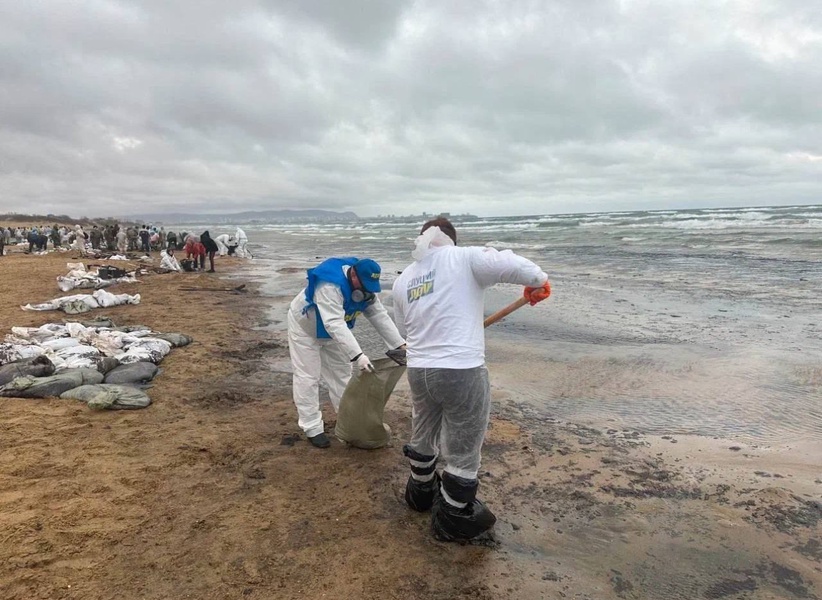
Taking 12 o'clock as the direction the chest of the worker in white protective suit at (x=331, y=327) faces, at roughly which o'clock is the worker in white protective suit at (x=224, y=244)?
the worker in white protective suit at (x=224, y=244) is roughly at 7 o'clock from the worker in white protective suit at (x=331, y=327).

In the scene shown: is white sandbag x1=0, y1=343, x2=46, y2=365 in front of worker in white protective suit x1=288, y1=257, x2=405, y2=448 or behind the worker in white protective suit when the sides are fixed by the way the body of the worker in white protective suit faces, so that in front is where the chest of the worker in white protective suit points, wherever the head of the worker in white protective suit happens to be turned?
behind

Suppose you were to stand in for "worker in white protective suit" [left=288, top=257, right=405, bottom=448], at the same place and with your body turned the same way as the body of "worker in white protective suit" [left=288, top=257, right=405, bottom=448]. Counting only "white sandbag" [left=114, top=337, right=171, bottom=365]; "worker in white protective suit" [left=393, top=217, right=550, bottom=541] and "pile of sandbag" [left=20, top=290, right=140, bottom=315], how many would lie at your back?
2

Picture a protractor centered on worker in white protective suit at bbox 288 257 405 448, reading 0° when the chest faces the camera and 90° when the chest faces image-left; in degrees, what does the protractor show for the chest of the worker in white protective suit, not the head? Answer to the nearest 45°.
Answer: approximately 315°

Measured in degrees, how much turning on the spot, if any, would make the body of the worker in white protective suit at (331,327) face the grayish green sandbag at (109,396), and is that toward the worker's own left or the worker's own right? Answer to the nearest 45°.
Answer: approximately 180°

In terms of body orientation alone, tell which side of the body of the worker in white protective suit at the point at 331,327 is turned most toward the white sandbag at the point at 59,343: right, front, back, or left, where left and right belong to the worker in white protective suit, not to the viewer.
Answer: back

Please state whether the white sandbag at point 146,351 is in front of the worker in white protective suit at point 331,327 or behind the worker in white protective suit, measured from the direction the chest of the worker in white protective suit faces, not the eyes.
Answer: behind

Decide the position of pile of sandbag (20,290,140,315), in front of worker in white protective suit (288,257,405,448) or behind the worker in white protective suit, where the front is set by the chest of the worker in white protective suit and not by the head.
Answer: behind

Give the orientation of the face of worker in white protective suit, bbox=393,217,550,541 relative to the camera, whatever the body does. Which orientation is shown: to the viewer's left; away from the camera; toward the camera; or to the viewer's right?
away from the camera

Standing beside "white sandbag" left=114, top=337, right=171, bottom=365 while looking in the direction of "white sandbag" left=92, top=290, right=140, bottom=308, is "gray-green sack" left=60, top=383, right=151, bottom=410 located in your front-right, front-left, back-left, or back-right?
back-left
